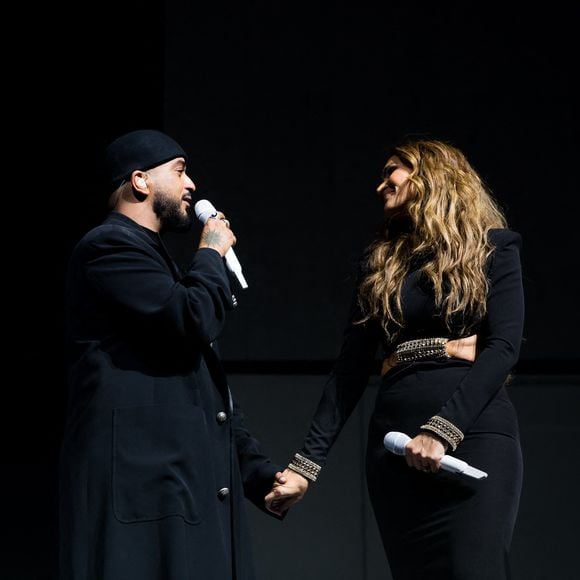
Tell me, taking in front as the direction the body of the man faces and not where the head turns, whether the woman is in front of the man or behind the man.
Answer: in front

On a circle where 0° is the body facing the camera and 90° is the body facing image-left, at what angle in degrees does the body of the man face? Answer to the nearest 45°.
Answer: approximately 270°

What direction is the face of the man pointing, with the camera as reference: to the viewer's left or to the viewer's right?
to the viewer's right

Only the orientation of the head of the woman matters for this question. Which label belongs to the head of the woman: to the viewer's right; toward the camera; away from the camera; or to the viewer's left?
to the viewer's left

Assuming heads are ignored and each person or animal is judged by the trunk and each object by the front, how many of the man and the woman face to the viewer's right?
1

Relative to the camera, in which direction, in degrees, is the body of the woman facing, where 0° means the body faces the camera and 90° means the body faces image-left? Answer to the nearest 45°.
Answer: approximately 45°
